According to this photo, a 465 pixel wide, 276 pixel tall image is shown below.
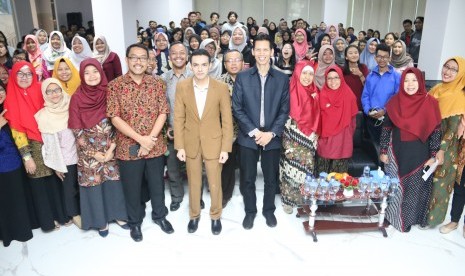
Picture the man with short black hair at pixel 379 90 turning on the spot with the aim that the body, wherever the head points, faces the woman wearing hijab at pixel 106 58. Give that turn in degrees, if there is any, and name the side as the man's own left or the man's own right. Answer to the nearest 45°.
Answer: approximately 90° to the man's own right

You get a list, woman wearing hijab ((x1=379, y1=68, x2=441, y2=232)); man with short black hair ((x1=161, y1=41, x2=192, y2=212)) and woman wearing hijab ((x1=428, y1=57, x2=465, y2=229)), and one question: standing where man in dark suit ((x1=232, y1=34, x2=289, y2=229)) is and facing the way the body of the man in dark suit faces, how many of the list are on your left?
2

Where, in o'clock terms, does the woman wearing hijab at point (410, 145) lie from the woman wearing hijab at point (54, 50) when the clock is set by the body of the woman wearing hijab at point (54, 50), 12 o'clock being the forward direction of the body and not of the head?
the woman wearing hijab at point (410, 145) is roughly at 11 o'clock from the woman wearing hijab at point (54, 50).

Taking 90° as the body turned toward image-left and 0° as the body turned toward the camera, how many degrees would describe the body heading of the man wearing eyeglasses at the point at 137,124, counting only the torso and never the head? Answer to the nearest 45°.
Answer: approximately 0°

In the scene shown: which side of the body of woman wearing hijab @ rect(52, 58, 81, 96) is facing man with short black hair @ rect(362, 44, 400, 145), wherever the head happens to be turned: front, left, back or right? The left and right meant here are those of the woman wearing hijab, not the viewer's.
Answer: left

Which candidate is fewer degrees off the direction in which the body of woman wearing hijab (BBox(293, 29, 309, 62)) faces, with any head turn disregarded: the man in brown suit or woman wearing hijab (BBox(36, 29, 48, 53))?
the man in brown suit

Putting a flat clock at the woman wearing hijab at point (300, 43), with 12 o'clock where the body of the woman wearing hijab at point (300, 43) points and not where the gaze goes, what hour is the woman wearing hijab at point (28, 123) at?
the woman wearing hijab at point (28, 123) is roughly at 1 o'clock from the woman wearing hijab at point (300, 43).

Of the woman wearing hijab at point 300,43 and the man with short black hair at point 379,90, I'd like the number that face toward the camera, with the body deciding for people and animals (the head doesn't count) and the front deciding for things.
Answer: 2
